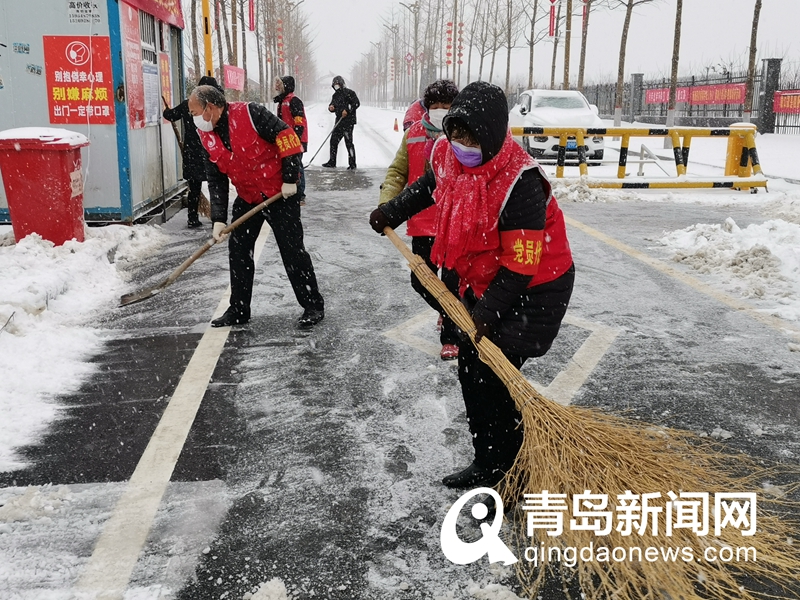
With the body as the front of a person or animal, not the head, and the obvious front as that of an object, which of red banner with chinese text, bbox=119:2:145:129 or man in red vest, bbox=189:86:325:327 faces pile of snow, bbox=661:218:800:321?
the red banner with chinese text

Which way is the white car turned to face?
toward the camera

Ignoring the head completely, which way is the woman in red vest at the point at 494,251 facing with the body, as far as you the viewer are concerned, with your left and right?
facing the viewer and to the left of the viewer

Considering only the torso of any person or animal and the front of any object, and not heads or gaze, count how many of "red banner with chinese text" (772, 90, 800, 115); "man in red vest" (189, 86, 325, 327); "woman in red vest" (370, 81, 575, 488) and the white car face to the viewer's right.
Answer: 0

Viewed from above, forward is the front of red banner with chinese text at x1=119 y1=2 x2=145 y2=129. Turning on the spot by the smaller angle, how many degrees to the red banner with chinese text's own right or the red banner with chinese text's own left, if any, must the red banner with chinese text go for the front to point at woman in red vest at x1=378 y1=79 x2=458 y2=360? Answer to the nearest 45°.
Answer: approximately 45° to the red banner with chinese text's own right

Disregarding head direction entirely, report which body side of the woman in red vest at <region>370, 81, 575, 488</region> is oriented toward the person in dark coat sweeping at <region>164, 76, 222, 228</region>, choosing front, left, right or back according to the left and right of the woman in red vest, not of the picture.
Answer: right

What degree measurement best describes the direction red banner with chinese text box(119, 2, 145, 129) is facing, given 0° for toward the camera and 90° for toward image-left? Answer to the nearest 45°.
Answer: approximately 315°

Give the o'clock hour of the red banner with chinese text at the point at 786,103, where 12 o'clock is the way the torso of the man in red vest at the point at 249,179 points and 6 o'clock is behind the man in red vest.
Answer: The red banner with chinese text is roughly at 6 o'clock from the man in red vest.

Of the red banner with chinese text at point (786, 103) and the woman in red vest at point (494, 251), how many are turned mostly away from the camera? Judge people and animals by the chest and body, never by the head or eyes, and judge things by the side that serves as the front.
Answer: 0

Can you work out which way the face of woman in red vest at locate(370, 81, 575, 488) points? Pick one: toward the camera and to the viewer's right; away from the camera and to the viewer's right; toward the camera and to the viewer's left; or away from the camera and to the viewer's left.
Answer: toward the camera and to the viewer's left

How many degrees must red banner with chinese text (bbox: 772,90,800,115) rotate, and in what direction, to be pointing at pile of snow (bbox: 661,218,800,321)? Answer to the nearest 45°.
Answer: approximately 45° to its left

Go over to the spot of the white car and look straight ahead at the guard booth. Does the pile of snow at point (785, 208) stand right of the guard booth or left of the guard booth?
left

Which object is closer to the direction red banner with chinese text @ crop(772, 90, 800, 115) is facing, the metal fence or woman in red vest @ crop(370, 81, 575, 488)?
the woman in red vest

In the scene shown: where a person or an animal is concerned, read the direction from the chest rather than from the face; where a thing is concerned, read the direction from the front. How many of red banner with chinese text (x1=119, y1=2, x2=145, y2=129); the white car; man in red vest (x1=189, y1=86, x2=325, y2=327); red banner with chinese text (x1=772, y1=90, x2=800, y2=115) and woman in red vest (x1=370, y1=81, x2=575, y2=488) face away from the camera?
0

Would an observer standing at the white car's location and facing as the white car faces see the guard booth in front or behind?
in front

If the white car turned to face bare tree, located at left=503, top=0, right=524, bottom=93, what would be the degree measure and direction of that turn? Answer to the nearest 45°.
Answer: approximately 180°

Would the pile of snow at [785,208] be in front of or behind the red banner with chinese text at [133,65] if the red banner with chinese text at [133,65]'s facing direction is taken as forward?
in front
